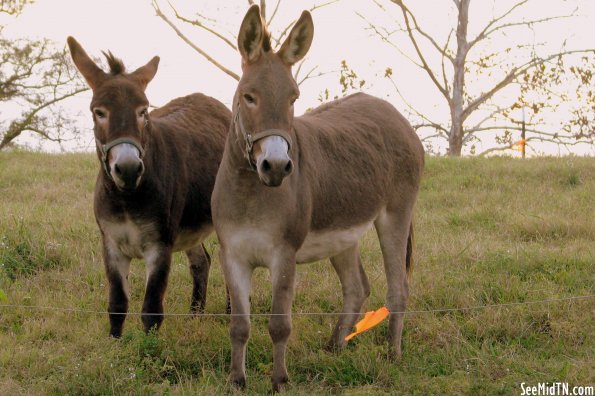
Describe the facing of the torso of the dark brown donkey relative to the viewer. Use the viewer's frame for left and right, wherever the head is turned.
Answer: facing the viewer and to the left of the viewer

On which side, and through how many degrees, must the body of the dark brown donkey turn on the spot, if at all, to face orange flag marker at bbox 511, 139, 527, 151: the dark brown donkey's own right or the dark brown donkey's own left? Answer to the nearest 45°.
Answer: approximately 180°

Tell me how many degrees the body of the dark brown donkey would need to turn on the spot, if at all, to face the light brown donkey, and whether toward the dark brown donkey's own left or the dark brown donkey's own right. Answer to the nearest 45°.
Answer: approximately 90° to the dark brown donkey's own left

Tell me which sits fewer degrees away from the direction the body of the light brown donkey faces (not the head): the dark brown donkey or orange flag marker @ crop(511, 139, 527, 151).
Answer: the dark brown donkey

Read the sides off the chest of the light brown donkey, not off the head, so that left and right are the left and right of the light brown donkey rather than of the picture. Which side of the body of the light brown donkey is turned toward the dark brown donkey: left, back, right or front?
right

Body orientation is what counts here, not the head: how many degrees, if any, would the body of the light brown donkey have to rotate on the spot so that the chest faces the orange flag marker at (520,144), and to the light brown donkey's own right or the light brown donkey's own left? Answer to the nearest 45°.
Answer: approximately 135° to the light brown donkey's own right

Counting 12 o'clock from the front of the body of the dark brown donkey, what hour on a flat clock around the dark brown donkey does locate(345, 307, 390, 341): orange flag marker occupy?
The orange flag marker is roughly at 8 o'clock from the dark brown donkey.

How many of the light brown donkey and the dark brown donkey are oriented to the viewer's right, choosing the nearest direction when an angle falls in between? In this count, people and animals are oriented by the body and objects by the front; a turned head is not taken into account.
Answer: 0

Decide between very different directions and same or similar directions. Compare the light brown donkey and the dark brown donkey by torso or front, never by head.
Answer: same or similar directions
